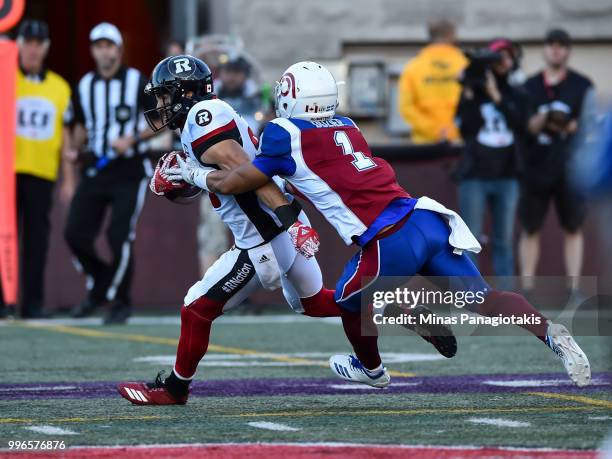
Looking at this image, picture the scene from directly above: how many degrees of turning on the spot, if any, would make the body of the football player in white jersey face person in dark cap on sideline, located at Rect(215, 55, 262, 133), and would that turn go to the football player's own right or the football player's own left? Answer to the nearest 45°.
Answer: approximately 90° to the football player's own right

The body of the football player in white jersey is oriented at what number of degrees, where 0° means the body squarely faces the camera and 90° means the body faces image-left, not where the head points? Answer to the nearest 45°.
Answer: approximately 90°

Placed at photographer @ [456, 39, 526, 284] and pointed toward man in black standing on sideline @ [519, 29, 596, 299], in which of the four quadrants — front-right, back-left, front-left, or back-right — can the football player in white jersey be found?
back-right

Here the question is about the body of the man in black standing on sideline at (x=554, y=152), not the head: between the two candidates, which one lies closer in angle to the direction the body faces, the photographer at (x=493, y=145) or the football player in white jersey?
the football player in white jersey

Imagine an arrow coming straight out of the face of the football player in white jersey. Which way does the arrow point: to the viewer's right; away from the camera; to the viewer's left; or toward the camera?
to the viewer's left

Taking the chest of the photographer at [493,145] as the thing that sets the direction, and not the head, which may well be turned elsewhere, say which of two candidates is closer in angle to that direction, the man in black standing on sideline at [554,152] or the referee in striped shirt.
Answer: the referee in striped shirt

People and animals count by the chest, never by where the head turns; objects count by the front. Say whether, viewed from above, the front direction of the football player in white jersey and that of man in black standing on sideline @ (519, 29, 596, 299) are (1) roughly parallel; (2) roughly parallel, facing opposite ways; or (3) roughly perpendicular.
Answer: roughly perpendicular

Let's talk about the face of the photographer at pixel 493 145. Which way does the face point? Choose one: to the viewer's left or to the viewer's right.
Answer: to the viewer's left

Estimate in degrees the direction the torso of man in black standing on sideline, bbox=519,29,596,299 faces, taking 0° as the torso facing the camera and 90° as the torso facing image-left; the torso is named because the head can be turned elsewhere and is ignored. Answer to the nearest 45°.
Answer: approximately 0°

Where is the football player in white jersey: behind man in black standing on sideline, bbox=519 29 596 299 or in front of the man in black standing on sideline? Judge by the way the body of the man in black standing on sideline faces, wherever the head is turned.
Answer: in front

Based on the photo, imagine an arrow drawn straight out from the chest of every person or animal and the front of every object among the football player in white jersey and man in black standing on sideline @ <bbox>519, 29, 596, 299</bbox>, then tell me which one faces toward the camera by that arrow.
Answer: the man in black standing on sideline

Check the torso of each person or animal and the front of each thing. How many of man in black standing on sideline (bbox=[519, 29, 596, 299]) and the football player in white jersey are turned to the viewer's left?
1
